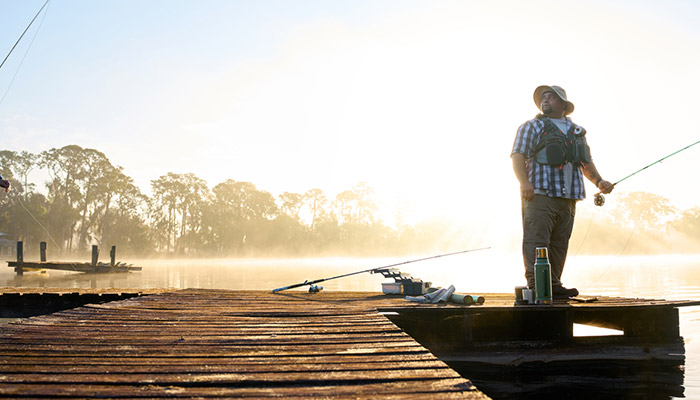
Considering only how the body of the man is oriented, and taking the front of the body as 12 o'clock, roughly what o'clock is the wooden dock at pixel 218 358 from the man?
The wooden dock is roughly at 2 o'clock from the man.

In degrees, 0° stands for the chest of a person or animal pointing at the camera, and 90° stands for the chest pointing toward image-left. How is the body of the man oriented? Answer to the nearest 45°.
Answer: approximately 315°

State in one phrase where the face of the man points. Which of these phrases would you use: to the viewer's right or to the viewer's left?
to the viewer's left

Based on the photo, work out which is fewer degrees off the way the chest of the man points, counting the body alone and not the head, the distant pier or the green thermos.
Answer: the green thermos

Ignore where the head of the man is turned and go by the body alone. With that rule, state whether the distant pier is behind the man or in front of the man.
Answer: behind
